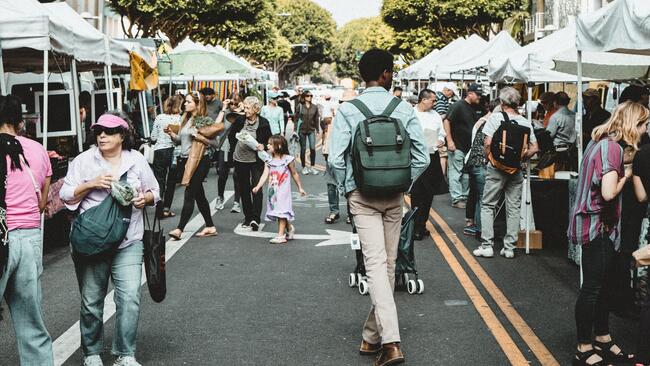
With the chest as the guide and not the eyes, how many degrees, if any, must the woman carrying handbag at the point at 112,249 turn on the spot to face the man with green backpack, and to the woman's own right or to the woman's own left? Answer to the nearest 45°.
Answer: approximately 90° to the woman's own left

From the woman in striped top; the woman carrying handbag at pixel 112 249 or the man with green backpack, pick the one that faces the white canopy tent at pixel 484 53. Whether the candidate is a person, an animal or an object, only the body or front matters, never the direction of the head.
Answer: the man with green backpack

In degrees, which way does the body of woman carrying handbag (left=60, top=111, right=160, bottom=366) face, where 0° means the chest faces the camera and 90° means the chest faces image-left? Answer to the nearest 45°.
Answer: approximately 0°

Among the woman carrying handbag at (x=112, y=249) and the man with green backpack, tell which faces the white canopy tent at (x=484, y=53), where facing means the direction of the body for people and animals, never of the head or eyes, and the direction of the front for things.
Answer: the man with green backpack

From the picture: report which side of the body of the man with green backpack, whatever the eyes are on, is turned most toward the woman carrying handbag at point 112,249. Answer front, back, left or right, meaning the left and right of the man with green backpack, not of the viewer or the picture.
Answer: left

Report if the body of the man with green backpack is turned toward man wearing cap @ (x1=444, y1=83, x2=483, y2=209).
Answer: yes

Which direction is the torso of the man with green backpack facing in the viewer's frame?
away from the camera

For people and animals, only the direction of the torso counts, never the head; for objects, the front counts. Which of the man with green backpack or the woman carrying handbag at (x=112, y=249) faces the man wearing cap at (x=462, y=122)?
the man with green backpack

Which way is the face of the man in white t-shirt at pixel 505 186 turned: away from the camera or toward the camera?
away from the camera
